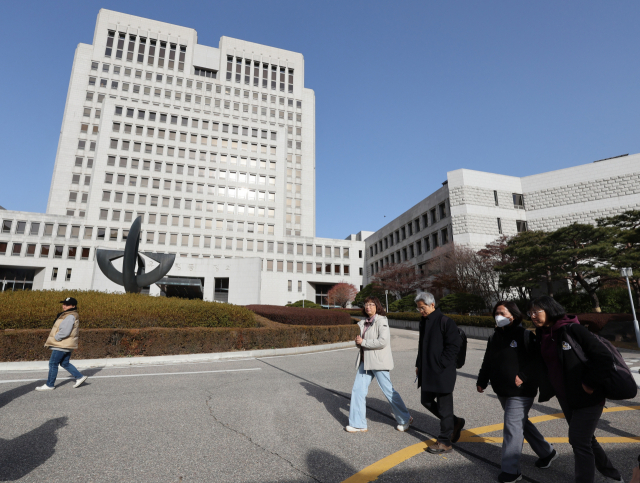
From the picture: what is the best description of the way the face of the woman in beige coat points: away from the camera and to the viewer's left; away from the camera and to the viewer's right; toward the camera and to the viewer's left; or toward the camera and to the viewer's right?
toward the camera and to the viewer's left

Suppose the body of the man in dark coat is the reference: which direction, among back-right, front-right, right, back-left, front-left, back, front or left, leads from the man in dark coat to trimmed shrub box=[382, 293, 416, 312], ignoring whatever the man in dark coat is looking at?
back-right

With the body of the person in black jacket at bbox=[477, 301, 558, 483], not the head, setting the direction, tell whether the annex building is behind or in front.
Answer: behind

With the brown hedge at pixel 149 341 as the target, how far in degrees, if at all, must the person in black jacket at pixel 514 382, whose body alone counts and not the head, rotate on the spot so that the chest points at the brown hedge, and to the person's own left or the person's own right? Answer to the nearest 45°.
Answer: approximately 45° to the person's own right

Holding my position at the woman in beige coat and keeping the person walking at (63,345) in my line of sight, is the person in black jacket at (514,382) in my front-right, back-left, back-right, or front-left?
back-left

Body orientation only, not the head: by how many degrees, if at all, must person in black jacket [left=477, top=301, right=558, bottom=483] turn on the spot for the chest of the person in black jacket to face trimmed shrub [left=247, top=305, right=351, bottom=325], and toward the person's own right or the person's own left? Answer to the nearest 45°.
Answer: approximately 90° to the person's own right
